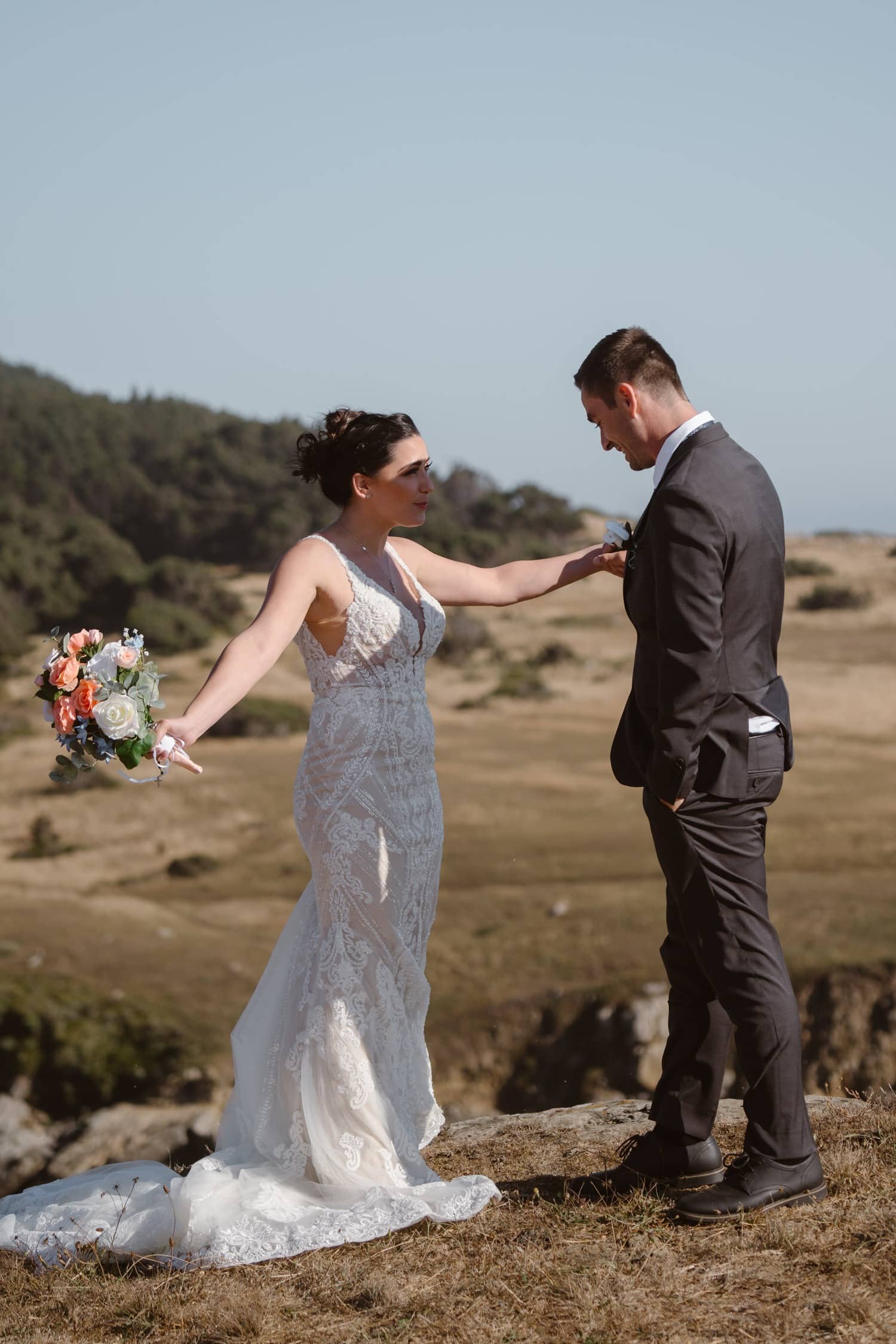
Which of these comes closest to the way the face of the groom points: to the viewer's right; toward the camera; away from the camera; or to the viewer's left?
to the viewer's left

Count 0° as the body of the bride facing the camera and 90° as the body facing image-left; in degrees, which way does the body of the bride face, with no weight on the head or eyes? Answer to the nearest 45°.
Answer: approximately 315°

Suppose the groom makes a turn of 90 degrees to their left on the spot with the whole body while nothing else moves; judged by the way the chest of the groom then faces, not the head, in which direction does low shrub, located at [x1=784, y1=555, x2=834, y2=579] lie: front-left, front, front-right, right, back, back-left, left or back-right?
back

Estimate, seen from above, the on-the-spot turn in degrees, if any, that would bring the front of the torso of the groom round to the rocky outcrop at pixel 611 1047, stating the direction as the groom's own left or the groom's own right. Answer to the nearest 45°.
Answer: approximately 90° to the groom's own right

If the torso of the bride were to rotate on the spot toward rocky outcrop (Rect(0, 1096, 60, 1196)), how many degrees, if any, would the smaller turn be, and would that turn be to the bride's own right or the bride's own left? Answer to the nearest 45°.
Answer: approximately 135° to the bride's own left

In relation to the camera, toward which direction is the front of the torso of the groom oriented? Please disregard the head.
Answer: to the viewer's left

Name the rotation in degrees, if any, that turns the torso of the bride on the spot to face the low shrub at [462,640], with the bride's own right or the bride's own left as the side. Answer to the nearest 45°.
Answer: approximately 135° to the bride's own left

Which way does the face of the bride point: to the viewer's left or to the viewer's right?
to the viewer's right

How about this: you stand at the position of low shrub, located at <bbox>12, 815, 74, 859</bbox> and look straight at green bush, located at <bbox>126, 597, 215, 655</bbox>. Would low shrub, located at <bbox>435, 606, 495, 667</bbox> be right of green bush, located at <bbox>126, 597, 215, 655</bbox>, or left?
right

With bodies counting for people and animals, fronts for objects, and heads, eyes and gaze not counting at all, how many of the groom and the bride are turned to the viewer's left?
1
